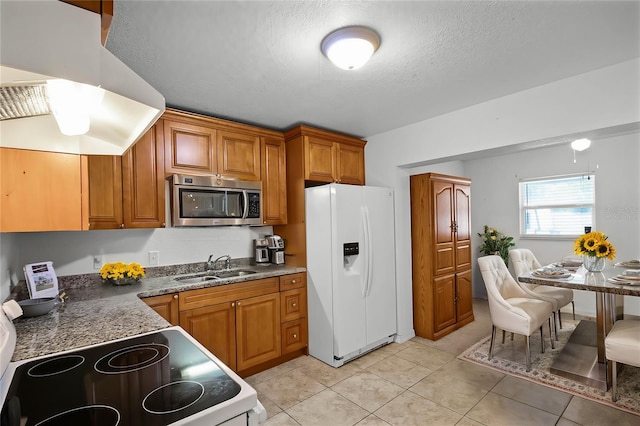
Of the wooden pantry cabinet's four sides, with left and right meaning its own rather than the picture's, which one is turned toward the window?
left

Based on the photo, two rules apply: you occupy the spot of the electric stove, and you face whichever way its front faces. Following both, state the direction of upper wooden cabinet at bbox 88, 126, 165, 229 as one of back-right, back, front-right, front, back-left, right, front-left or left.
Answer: left

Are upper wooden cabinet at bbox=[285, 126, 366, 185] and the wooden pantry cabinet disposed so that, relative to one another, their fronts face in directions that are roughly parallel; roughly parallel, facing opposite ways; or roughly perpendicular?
roughly parallel

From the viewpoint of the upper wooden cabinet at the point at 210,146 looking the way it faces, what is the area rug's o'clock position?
The area rug is roughly at 11 o'clock from the upper wooden cabinet.

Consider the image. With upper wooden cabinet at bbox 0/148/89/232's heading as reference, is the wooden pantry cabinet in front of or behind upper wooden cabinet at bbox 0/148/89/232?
in front

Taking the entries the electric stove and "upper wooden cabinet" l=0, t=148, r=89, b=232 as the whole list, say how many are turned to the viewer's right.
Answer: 2

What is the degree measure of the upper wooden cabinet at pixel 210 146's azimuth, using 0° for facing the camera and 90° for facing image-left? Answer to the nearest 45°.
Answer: approximately 315°

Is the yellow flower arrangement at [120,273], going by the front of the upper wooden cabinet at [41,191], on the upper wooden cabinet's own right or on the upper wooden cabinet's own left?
on the upper wooden cabinet's own left

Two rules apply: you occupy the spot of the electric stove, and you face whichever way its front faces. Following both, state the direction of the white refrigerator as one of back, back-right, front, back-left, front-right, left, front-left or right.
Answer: front-left

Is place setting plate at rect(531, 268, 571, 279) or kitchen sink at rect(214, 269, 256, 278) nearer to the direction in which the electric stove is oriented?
the place setting plate

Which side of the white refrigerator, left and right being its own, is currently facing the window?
left

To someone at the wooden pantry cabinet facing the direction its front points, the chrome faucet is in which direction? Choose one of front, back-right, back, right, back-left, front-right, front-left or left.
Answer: right

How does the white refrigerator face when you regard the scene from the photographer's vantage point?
facing the viewer and to the right of the viewer

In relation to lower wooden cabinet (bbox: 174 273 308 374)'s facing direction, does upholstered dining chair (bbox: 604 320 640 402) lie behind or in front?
in front

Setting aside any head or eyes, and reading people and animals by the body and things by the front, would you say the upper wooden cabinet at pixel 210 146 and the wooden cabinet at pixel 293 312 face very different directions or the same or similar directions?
same or similar directions
